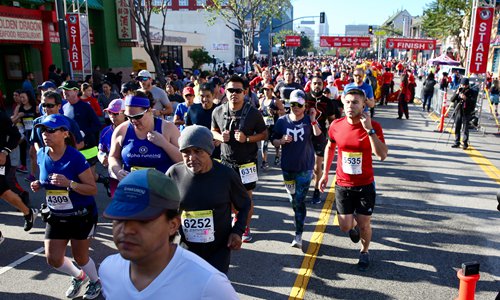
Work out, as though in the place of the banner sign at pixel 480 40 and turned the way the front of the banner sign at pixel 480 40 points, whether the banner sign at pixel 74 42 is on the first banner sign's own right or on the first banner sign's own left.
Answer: on the first banner sign's own right

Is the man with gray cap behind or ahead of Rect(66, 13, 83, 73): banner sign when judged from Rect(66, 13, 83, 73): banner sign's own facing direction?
ahead

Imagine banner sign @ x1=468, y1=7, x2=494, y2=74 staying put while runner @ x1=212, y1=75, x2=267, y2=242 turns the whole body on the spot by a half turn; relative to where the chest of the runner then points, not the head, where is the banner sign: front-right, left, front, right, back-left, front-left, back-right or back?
front-right

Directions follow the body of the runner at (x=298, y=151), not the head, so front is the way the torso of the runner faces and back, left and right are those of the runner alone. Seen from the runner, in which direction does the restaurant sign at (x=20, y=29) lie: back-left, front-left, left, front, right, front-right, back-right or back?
back-right
